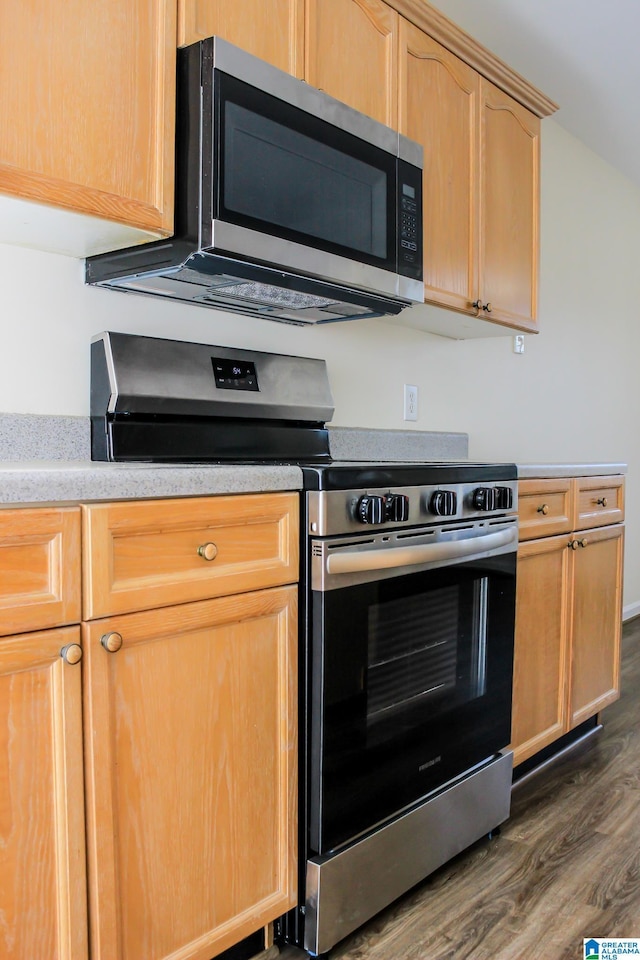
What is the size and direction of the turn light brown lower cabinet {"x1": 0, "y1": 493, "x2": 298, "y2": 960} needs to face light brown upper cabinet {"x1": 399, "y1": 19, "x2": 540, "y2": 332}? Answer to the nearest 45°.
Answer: approximately 90° to its left

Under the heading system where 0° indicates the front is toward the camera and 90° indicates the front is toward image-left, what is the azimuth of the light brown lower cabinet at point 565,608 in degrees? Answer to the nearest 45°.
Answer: approximately 315°

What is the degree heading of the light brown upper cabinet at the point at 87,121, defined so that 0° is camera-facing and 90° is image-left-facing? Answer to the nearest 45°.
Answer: approximately 315°

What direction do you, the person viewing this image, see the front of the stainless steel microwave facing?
facing the viewer and to the right of the viewer

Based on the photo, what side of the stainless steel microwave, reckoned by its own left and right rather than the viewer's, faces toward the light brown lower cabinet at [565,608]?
left

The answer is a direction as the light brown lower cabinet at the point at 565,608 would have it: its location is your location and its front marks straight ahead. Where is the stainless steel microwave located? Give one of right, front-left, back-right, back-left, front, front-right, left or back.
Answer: right

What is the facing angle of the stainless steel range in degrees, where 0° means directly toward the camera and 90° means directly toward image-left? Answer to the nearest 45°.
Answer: approximately 315°

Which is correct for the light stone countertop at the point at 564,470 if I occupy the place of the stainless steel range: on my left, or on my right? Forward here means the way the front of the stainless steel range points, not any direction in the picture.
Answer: on my left

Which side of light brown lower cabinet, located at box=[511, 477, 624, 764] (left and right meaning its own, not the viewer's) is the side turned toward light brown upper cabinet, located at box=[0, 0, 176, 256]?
right
